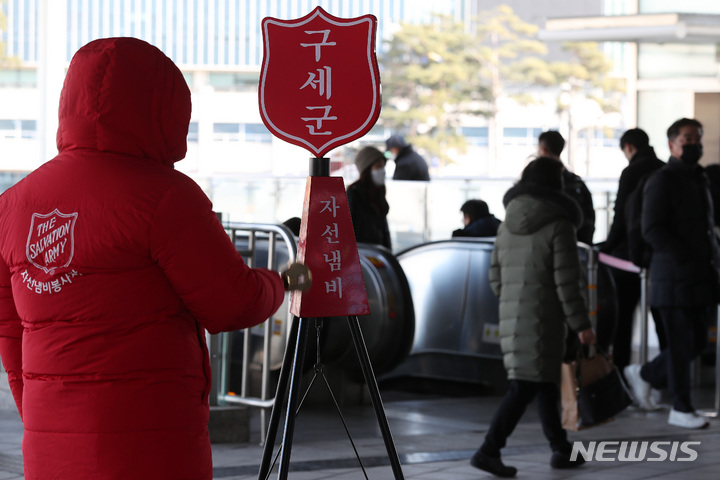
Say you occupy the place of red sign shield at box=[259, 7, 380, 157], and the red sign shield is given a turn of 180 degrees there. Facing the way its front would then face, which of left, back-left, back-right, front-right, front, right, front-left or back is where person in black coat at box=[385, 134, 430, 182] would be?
front

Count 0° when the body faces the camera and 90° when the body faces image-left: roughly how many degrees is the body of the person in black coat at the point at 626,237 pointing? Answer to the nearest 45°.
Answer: approximately 90°

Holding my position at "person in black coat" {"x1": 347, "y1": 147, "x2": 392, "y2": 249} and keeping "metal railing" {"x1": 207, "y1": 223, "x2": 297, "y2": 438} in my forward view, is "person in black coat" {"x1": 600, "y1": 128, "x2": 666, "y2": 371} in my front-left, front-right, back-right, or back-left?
back-left

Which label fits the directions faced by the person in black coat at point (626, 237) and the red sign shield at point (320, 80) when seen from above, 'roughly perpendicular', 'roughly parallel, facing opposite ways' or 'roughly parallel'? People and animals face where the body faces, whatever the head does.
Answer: roughly perpendicular

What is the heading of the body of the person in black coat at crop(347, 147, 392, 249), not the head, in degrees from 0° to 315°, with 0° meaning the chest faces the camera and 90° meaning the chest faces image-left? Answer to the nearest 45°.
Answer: approximately 315°

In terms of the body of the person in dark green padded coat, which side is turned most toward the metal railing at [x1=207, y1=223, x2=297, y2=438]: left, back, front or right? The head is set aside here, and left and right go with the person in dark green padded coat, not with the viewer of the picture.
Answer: left

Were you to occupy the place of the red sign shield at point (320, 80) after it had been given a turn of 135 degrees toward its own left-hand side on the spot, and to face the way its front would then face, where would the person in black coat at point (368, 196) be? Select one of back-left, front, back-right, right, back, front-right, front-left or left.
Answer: front-left

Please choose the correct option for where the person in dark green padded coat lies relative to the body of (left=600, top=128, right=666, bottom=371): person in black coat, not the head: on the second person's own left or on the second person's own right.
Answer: on the second person's own left

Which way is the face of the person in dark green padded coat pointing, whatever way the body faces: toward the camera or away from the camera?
away from the camera
